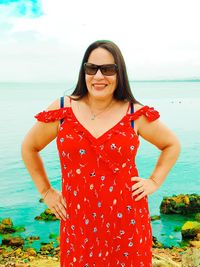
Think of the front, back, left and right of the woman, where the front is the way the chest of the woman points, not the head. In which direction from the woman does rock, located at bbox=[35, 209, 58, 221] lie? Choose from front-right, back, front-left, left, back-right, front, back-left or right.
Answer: back

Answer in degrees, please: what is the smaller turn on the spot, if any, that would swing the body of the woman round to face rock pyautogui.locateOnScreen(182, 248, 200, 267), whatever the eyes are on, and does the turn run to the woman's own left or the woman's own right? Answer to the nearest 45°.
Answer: approximately 135° to the woman's own left

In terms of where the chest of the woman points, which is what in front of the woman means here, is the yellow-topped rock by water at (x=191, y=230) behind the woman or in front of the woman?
behind

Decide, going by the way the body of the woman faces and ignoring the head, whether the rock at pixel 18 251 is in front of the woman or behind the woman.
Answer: behind

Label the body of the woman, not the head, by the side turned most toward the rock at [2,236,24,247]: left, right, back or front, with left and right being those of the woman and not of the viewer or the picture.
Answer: back

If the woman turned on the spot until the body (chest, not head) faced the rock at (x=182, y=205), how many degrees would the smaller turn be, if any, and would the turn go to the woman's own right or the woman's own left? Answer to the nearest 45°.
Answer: approximately 180°

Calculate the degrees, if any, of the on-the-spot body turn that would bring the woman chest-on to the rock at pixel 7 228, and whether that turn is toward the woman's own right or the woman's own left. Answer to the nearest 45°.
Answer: approximately 180°

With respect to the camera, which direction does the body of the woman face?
toward the camera

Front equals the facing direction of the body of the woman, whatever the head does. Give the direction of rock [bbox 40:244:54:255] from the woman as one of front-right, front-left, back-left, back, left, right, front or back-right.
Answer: back
